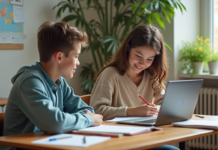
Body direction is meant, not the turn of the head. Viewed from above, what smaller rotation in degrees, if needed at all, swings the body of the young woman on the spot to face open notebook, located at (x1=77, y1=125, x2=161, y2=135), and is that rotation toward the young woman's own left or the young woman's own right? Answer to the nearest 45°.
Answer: approximately 45° to the young woman's own right

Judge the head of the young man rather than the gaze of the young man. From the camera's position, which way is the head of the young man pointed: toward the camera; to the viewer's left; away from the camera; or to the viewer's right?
to the viewer's right

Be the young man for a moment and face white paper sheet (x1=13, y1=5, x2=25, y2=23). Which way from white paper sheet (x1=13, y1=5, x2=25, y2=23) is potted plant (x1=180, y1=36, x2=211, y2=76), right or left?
right

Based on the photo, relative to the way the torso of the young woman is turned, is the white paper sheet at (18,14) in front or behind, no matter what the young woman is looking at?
behind

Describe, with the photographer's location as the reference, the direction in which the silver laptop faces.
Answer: facing away from the viewer and to the left of the viewer

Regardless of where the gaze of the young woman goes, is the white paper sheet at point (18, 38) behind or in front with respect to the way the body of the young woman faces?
behind

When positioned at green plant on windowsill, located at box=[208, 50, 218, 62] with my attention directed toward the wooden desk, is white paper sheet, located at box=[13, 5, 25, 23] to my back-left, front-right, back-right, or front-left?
front-right

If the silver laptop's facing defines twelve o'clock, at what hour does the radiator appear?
The radiator is roughly at 2 o'clock from the silver laptop.

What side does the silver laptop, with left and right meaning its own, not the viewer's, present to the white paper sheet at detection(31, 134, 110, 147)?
left

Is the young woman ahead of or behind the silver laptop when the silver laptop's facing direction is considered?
ahead

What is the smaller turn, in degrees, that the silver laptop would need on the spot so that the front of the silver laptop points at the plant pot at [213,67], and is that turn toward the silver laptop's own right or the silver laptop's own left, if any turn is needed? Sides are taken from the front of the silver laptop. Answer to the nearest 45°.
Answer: approximately 45° to the silver laptop's own right

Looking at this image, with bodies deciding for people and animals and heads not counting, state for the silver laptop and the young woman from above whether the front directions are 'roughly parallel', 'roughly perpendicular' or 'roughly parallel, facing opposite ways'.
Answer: roughly parallel, facing opposite ways

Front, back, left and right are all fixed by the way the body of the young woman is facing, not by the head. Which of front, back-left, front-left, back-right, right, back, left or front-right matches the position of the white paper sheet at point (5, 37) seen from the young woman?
back

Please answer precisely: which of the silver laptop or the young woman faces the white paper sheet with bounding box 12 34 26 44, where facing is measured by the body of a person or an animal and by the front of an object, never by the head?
the silver laptop

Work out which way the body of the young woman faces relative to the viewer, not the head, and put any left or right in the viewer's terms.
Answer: facing the viewer and to the right of the viewer

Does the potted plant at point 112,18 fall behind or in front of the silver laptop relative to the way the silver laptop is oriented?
in front

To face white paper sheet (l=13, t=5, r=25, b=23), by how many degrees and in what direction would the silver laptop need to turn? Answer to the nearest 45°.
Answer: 0° — it already faces it
